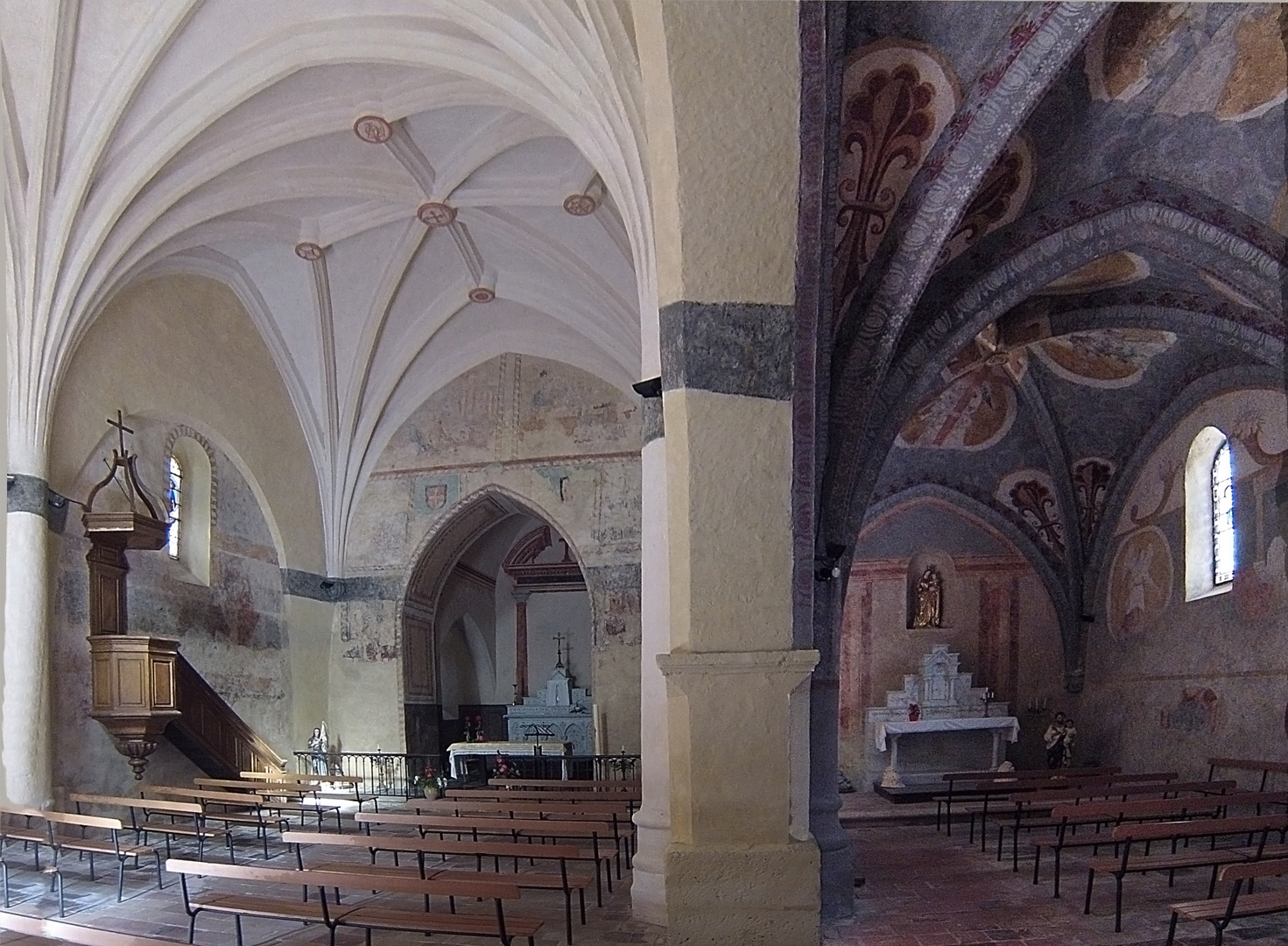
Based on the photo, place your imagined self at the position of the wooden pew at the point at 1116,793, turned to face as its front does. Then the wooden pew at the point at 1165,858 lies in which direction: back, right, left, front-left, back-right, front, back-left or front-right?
back-left

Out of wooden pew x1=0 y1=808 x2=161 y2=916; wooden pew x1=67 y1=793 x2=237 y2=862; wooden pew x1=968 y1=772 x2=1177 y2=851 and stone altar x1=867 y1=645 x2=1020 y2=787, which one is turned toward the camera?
the stone altar

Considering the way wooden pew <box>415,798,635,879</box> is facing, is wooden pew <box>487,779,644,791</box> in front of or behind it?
in front

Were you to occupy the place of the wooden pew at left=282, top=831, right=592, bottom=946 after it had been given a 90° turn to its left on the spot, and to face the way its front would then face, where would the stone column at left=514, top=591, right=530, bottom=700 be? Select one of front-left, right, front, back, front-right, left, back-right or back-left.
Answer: front-right

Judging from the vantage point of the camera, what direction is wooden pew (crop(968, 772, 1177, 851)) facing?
facing away from the viewer and to the left of the viewer

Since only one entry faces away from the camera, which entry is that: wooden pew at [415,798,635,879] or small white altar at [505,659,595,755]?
the wooden pew

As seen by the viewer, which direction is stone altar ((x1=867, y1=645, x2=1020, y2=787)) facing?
toward the camera

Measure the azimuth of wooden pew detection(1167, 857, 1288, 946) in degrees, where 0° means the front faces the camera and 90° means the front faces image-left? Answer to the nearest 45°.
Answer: approximately 135°

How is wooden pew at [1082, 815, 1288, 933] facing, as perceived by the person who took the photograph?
facing away from the viewer and to the left of the viewer

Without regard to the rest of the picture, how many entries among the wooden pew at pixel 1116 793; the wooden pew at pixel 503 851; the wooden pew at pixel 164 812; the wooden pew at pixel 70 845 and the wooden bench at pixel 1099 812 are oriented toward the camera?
0

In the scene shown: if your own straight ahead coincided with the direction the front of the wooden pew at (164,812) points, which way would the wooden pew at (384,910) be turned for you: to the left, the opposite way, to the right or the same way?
the same way

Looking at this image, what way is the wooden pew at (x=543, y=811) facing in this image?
away from the camera

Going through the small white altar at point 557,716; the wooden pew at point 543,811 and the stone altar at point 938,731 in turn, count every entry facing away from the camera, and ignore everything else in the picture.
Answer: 1

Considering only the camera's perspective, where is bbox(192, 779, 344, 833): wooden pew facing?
facing away from the viewer and to the right of the viewer

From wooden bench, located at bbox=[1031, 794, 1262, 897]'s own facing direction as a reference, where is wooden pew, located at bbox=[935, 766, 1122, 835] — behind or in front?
in front

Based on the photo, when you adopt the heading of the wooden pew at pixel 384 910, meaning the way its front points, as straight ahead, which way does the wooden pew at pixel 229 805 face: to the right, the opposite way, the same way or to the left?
the same way

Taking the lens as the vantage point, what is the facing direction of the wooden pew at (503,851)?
facing away from the viewer and to the right of the viewer

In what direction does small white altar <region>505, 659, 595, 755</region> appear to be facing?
toward the camera

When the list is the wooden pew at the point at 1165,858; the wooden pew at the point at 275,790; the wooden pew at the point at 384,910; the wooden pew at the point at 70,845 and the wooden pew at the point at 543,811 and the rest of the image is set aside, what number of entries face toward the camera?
0

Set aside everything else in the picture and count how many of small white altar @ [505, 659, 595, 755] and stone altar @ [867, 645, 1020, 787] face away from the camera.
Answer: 0
